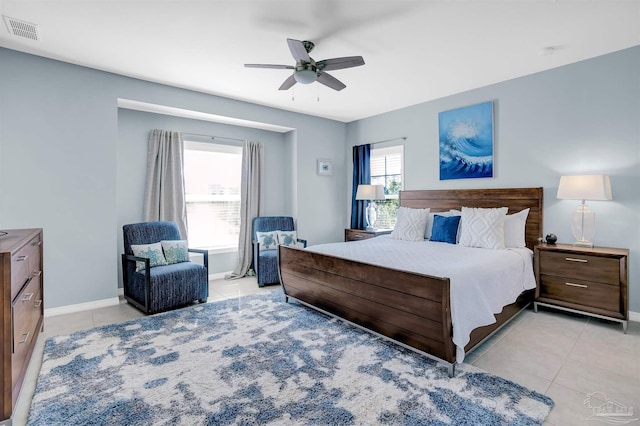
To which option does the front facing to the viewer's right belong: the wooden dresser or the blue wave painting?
the wooden dresser

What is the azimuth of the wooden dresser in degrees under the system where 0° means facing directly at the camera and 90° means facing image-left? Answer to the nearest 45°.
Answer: approximately 270°

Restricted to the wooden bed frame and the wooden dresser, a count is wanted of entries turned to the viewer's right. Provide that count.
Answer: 1

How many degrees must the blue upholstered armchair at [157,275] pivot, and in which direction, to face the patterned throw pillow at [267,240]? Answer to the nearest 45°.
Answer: approximately 90° to its left

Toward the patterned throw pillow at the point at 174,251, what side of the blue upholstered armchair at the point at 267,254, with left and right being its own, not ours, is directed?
right

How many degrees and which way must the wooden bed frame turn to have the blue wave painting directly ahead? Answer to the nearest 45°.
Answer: approximately 180°

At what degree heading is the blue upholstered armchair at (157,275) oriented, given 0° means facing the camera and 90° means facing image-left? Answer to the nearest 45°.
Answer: approximately 315°
